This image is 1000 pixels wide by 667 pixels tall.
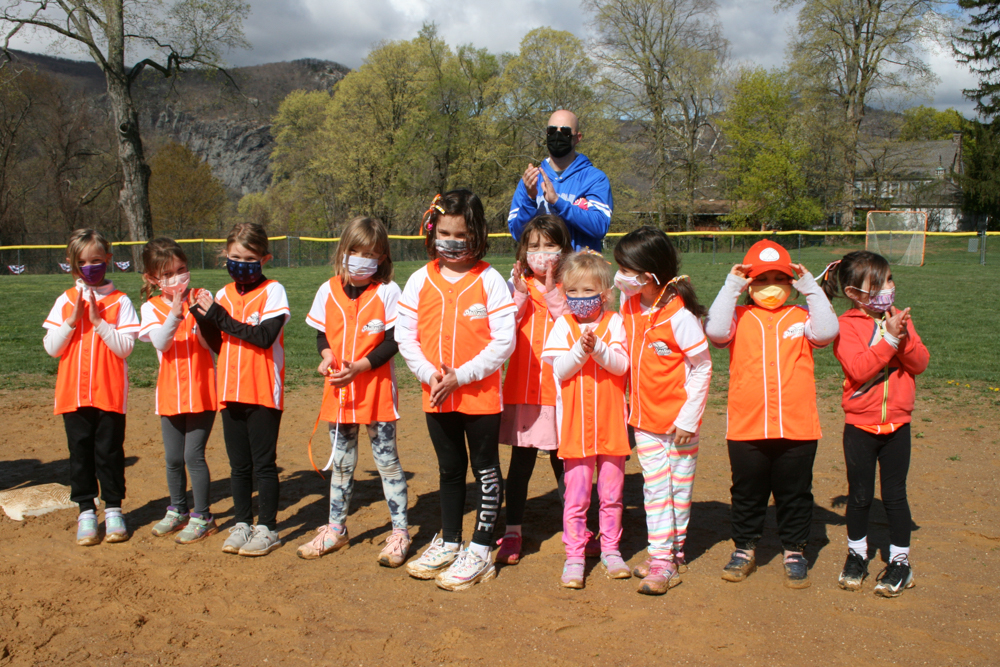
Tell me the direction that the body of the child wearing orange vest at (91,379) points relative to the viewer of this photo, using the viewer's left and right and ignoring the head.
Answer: facing the viewer

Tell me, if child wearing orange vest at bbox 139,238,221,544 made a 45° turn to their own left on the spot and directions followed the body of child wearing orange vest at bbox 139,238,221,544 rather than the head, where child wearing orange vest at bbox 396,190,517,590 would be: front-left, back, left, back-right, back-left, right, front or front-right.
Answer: front

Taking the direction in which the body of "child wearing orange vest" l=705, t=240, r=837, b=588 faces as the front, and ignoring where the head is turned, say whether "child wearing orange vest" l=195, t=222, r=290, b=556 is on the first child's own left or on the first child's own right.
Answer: on the first child's own right

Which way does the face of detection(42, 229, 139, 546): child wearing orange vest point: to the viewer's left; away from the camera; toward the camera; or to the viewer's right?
toward the camera

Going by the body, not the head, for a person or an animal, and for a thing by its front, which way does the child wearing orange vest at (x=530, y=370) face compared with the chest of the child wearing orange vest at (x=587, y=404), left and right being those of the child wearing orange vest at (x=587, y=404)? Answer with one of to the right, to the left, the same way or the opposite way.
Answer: the same way

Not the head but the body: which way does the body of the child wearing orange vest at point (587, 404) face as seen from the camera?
toward the camera

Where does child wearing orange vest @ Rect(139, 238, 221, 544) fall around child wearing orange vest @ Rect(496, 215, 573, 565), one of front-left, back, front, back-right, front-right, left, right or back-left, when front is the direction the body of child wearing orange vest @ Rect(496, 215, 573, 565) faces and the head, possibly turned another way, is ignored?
right

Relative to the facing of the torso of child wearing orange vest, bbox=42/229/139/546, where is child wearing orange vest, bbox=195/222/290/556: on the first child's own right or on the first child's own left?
on the first child's own left

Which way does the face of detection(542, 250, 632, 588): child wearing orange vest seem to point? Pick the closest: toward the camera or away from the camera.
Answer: toward the camera

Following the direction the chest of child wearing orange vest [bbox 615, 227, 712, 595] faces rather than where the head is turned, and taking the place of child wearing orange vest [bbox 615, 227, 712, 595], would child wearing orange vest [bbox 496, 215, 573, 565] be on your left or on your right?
on your right

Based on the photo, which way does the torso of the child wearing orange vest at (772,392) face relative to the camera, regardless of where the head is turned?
toward the camera

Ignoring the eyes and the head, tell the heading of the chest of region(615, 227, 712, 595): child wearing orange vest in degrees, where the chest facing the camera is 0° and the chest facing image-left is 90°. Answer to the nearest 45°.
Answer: approximately 45°

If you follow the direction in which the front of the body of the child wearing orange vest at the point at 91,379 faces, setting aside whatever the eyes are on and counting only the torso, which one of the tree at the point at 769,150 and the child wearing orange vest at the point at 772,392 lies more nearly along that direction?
the child wearing orange vest

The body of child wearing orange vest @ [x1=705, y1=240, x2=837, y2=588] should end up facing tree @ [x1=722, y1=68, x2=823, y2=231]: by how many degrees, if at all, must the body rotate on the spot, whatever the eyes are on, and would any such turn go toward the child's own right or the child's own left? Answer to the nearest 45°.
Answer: approximately 180°

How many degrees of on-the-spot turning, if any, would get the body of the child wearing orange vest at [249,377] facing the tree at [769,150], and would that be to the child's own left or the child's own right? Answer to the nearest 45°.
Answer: approximately 180°

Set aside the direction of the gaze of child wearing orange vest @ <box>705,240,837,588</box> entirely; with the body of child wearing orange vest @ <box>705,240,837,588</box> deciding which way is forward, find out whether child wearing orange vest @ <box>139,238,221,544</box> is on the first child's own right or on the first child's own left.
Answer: on the first child's own right

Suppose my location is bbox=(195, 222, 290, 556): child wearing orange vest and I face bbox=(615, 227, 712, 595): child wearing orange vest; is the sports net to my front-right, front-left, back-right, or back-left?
front-left
